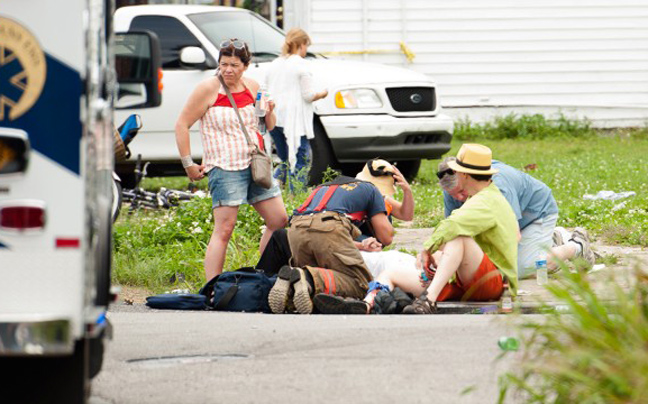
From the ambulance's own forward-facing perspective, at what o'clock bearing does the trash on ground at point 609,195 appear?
The trash on ground is roughly at 1 o'clock from the ambulance.

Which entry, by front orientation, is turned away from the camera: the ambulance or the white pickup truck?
the ambulance

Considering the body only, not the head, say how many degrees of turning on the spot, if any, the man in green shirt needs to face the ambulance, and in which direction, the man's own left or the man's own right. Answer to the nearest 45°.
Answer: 0° — they already face it

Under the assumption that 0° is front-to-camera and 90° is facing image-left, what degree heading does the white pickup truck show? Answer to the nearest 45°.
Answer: approximately 315°

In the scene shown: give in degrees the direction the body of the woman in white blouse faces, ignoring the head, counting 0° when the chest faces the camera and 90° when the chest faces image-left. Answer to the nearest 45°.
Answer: approximately 225°

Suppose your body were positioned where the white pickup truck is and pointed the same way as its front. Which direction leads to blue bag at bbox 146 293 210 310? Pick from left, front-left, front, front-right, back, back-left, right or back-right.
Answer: front-right

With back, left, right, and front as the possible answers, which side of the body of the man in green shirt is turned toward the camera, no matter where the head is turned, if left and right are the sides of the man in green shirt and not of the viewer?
left

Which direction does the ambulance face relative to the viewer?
away from the camera

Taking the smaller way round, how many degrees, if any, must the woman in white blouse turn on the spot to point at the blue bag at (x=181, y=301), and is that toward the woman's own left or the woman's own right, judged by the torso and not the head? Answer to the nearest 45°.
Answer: approximately 135° to the woman's own right

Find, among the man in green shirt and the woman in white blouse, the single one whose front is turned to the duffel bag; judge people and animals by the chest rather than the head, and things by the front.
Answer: the man in green shirt

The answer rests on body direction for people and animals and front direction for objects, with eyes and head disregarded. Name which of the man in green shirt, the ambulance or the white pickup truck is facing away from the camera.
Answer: the ambulance
